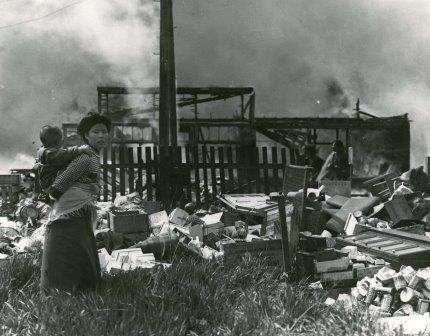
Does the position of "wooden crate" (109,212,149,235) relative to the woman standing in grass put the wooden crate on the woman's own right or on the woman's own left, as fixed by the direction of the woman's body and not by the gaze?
on the woman's own left

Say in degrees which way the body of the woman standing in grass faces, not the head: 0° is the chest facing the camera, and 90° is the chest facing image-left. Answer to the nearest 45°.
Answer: approximately 270°

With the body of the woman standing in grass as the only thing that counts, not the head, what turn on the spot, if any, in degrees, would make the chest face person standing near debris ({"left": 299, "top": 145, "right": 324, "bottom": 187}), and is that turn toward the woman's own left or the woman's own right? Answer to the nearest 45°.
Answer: approximately 45° to the woman's own left

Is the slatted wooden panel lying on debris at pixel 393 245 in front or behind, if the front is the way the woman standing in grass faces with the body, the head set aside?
in front

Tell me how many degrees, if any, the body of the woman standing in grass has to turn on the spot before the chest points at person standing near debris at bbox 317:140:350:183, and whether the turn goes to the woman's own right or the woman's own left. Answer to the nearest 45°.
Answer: approximately 45° to the woman's own left

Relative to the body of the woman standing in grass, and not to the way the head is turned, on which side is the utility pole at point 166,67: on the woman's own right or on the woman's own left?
on the woman's own left

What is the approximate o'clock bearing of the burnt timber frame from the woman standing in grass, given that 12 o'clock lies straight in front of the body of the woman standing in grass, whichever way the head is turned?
The burnt timber frame is roughly at 10 o'clock from the woman standing in grass.

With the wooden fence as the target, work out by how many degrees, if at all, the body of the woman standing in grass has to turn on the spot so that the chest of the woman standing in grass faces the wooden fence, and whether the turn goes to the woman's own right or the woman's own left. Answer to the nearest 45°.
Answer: approximately 90° to the woman's own left
